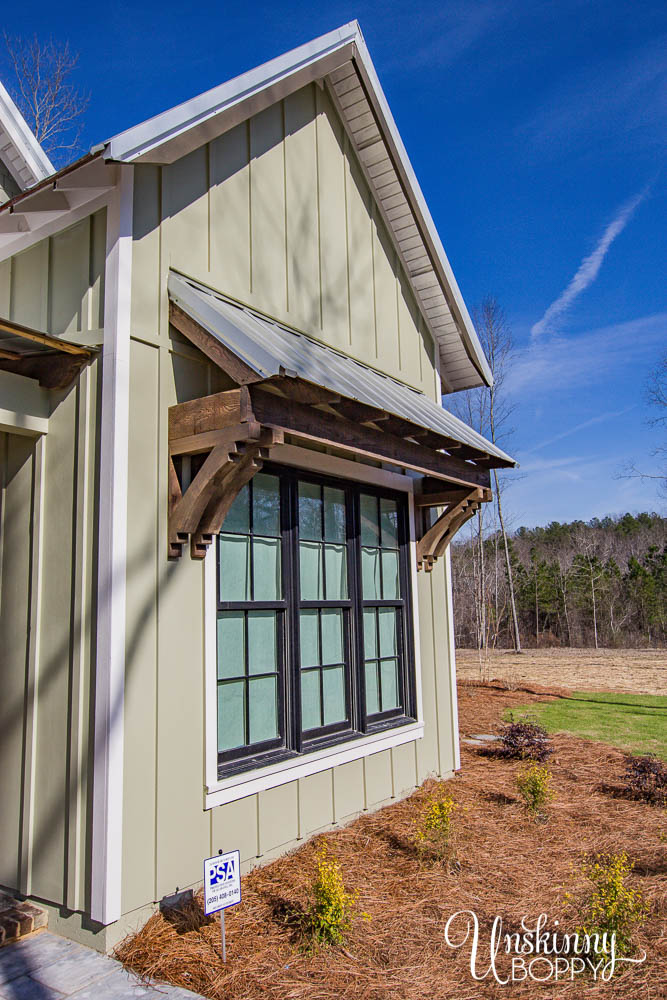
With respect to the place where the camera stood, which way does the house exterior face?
facing the viewer and to the right of the viewer

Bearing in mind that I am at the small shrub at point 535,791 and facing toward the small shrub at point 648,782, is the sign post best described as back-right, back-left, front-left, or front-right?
back-right

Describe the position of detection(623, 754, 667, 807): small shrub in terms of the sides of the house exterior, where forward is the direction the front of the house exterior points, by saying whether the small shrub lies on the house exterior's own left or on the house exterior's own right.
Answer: on the house exterior's own left

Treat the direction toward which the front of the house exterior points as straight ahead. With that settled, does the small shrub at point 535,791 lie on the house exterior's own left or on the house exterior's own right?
on the house exterior's own left

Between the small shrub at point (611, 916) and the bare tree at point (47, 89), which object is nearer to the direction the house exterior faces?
the small shrub

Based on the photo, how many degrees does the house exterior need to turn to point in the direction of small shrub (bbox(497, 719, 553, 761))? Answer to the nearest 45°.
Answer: approximately 90° to its left
